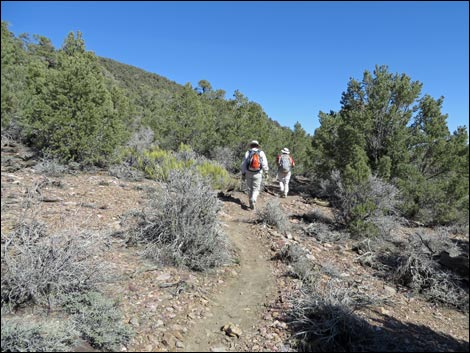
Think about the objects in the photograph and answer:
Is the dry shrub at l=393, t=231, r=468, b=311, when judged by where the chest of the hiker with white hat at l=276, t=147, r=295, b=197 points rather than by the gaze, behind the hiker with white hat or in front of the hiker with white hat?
behind

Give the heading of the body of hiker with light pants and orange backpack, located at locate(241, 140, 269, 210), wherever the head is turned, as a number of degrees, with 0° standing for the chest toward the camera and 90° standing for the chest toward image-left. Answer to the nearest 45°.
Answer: approximately 180°

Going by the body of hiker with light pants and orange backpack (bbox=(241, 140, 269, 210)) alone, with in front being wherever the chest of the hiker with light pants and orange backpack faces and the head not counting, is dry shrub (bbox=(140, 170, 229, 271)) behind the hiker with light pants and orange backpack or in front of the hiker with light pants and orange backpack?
behind

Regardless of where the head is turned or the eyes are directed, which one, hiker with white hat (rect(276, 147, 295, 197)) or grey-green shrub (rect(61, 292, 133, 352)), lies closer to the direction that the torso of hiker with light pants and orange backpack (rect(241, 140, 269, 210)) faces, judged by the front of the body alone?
the hiker with white hat

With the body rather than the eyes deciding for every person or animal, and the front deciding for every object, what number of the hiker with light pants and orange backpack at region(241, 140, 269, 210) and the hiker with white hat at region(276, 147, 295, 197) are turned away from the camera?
2

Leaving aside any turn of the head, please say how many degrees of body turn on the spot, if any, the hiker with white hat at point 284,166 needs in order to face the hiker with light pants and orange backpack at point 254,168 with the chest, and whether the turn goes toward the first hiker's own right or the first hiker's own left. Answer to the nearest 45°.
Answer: approximately 180°

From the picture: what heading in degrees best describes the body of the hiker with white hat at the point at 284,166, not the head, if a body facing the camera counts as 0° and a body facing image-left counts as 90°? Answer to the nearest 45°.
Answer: approximately 180°

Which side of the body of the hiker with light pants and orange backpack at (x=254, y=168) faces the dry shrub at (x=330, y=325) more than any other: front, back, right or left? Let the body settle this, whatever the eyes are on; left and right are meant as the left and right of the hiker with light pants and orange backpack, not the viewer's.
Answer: back

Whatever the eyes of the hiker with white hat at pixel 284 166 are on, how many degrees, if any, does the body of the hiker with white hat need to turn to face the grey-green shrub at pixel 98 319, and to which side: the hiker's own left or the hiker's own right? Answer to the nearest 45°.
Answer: approximately 180°
